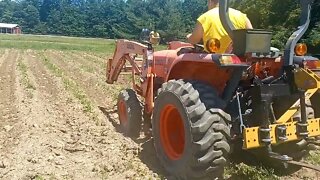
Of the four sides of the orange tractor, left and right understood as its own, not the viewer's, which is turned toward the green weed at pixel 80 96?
front

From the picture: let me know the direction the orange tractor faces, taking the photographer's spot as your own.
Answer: facing away from the viewer and to the left of the viewer
